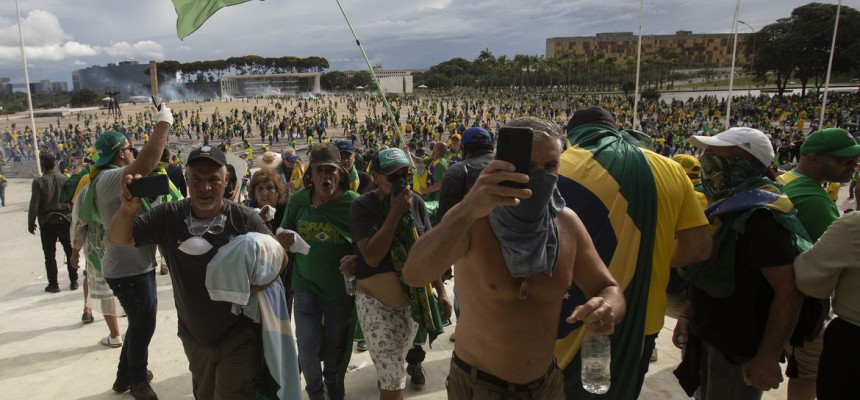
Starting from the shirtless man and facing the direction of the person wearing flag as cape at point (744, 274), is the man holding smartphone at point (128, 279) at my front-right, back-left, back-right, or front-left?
back-left

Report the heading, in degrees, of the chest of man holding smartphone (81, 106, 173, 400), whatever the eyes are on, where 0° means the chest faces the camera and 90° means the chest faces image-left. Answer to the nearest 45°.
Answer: approximately 270°

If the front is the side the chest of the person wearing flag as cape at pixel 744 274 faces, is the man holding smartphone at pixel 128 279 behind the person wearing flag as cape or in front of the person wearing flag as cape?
in front

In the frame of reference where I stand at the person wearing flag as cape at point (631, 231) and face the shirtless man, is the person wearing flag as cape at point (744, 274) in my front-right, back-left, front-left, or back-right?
back-left
